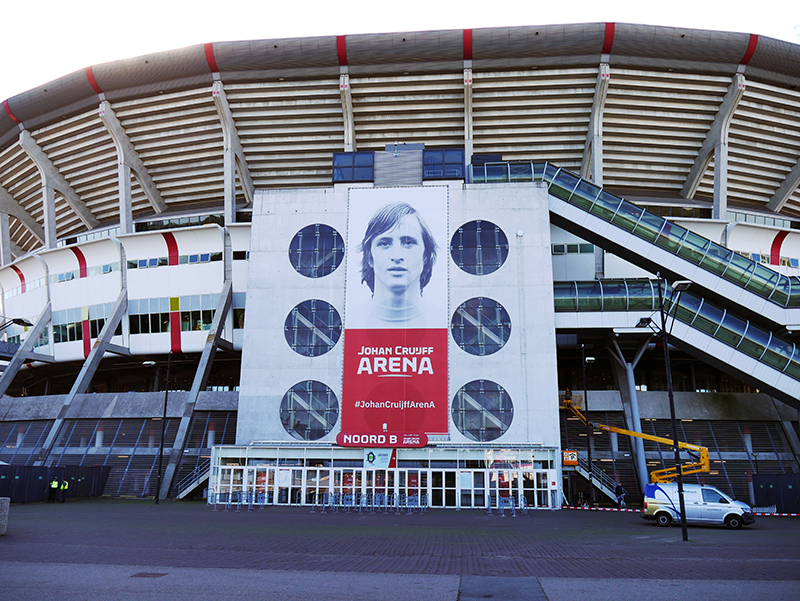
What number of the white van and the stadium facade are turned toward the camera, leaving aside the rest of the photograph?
1

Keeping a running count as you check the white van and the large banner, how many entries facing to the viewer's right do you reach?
1

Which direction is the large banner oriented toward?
toward the camera

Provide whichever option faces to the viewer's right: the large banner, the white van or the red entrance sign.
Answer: the white van

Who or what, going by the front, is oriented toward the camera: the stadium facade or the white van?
the stadium facade

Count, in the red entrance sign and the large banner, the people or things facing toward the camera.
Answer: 2

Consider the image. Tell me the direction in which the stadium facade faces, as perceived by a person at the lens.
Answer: facing the viewer

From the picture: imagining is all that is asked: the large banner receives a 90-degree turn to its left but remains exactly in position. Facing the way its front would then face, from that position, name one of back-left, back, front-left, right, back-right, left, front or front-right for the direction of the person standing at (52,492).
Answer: back

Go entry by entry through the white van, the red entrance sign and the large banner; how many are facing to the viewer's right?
1

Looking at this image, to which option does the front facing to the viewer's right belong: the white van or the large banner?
the white van

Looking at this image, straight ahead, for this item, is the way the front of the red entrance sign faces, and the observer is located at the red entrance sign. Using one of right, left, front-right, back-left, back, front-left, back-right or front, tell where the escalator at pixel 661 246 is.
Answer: left

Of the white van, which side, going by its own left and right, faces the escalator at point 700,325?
left

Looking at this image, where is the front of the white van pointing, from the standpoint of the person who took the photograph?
facing to the right of the viewer

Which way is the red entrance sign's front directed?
toward the camera

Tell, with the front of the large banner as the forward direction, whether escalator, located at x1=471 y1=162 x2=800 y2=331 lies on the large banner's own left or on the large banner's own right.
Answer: on the large banner's own left

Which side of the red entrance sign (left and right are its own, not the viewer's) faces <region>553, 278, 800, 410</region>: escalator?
left
